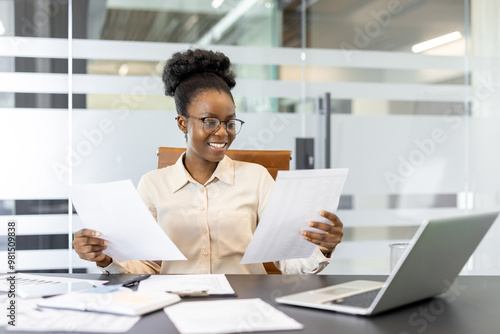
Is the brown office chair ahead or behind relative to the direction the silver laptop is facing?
ahead

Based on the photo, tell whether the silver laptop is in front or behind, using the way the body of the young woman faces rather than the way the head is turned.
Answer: in front

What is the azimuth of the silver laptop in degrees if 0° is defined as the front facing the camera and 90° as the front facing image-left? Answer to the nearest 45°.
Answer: approximately 135°

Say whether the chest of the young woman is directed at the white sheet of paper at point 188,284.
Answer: yes

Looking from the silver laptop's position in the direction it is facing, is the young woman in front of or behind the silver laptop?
in front

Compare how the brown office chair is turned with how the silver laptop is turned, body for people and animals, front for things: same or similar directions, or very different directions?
very different directions

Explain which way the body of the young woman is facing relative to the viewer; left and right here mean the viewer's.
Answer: facing the viewer

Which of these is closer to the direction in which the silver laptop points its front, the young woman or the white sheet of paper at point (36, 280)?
the young woman

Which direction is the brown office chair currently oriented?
toward the camera

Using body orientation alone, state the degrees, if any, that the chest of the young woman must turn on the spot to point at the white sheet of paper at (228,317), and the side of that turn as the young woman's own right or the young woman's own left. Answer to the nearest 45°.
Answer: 0° — they already face it

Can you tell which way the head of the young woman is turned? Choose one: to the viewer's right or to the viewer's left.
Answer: to the viewer's right

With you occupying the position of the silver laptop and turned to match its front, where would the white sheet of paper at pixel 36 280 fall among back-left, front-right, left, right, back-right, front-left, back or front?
front-left

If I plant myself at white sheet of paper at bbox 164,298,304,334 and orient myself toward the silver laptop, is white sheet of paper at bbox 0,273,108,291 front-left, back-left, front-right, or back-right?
back-left

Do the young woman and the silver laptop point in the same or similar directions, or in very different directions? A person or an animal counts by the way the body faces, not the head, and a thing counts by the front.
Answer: very different directions
